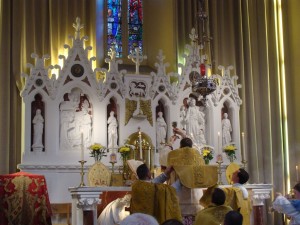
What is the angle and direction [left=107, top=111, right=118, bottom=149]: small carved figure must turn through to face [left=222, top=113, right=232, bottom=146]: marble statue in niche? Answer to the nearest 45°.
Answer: approximately 90° to its left

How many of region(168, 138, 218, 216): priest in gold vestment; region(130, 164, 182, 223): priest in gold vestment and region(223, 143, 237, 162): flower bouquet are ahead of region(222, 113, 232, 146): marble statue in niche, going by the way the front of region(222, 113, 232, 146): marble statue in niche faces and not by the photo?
3

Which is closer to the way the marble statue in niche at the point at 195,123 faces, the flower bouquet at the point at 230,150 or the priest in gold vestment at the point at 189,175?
the priest in gold vestment

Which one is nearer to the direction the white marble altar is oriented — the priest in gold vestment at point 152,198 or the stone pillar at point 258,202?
the priest in gold vestment

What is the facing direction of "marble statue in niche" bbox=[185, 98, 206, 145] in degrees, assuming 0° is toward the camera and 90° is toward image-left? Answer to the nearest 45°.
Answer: approximately 0°
